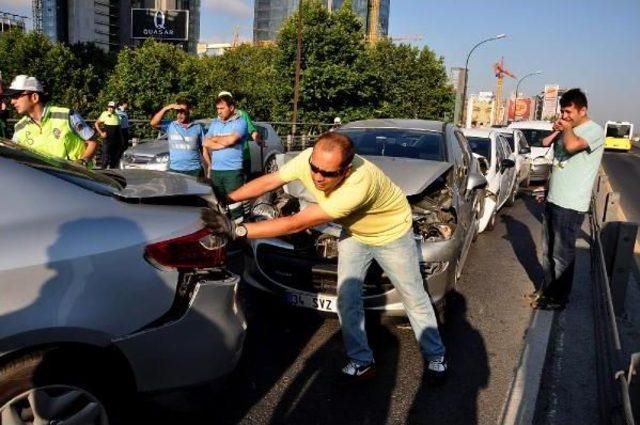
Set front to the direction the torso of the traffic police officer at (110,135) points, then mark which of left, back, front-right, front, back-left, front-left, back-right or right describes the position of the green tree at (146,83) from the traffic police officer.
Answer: back

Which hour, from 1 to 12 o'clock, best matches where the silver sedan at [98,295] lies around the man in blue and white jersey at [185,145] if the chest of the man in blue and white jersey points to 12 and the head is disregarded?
The silver sedan is roughly at 12 o'clock from the man in blue and white jersey.

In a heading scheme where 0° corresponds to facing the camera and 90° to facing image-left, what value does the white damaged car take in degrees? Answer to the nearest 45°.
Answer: approximately 45°

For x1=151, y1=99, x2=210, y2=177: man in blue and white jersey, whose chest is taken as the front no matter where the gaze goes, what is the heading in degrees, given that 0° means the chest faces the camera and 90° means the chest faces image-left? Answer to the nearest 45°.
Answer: approximately 0°

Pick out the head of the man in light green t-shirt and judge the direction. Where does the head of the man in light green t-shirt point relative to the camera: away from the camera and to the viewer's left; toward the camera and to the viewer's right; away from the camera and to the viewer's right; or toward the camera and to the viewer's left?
toward the camera and to the viewer's left

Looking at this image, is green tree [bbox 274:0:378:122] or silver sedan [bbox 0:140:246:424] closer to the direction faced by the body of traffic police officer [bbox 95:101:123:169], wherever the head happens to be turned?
the silver sedan

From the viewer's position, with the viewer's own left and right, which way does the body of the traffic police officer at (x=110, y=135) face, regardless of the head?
facing the viewer
